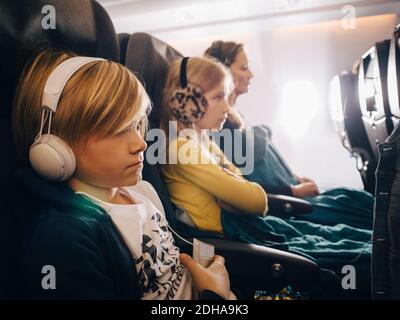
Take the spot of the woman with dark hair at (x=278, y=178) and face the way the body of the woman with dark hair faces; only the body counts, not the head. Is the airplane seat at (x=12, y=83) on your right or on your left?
on your right

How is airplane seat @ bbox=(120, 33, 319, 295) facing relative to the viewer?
to the viewer's right

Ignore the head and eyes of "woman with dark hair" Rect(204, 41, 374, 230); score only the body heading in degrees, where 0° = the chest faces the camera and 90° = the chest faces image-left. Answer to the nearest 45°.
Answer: approximately 270°

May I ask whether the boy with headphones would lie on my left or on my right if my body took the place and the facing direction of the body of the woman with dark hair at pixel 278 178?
on my right

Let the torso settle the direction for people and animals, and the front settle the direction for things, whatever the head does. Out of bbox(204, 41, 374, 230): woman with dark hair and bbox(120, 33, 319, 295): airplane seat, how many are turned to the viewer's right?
2

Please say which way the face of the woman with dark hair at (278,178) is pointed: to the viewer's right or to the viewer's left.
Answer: to the viewer's right
